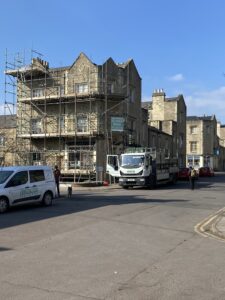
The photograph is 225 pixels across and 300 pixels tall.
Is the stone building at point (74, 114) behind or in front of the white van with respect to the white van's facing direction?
behind
